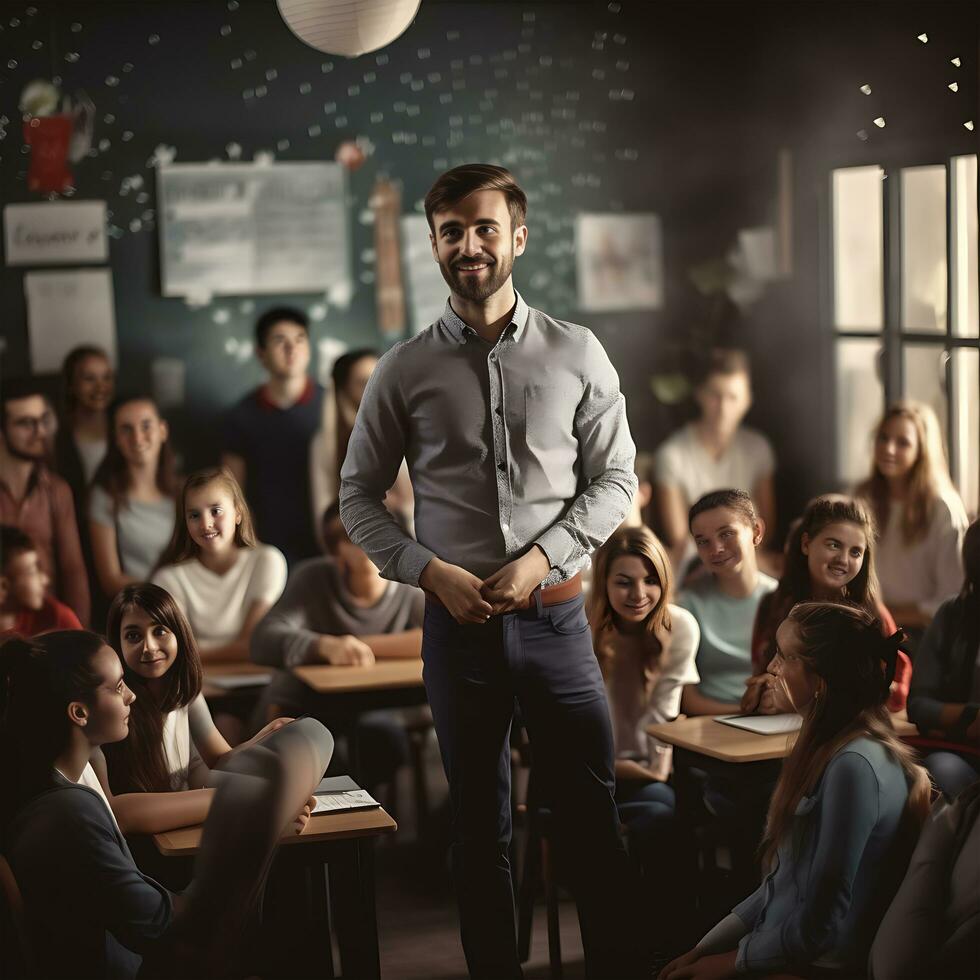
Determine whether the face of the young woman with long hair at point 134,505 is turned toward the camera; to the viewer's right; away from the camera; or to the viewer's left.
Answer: toward the camera

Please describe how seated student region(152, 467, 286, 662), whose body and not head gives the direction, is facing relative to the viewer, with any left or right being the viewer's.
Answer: facing the viewer

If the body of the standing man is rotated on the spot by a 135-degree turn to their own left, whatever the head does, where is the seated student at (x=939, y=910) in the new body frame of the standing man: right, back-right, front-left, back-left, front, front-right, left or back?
right

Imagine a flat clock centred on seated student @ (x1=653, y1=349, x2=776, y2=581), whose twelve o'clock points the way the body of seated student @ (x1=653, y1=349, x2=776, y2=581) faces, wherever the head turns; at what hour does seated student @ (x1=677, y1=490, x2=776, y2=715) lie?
seated student @ (x1=677, y1=490, x2=776, y2=715) is roughly at 12 o'clock from seated student @ (x1=653, y1=349, x2=776, y2=581).

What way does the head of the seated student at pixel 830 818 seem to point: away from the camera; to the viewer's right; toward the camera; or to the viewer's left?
to the viewer's left

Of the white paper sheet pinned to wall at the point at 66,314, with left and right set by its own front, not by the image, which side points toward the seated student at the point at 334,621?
front

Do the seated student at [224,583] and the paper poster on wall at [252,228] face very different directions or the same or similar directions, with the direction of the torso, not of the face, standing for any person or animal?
same or similar directions

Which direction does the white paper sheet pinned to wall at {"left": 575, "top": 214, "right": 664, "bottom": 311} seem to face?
toward the camera

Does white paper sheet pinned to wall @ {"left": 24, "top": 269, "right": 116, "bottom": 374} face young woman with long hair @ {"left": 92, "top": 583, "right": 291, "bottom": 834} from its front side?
yes

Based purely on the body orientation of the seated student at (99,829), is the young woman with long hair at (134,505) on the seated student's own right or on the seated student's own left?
on the seated student's own left

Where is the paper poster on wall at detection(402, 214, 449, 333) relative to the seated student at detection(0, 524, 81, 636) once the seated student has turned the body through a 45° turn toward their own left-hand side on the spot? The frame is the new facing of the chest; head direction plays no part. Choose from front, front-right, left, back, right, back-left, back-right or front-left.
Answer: front-left

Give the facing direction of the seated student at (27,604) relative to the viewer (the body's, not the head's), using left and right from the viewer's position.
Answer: facing the viewer and to the right of the viewer

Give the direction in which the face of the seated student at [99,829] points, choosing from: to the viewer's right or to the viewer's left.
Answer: to the viewer's right

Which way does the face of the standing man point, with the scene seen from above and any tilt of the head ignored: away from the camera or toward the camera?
toward the camera

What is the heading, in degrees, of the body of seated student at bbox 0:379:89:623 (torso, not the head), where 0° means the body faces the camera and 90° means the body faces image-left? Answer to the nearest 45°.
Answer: approximately 315°

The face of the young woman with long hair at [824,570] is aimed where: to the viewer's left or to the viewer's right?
to the viewer's left

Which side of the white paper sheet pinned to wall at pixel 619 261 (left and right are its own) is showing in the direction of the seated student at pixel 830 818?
front
